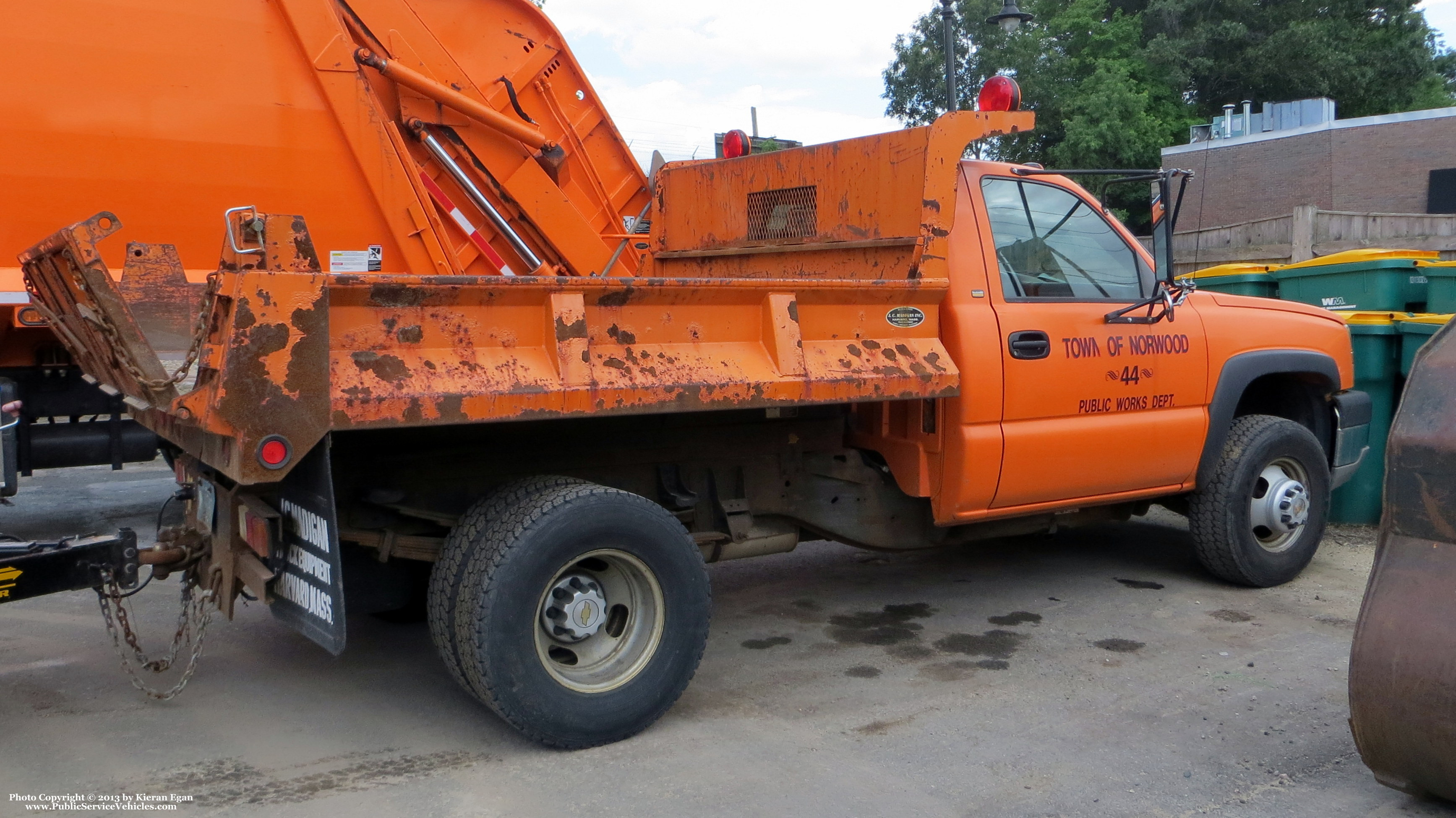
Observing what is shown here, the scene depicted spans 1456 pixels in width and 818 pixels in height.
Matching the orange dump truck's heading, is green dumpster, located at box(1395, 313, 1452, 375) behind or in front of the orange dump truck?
in front

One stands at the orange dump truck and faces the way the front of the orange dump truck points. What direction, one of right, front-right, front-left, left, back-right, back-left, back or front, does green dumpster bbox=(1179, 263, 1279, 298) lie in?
front

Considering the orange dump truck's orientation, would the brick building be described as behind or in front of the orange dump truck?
in front

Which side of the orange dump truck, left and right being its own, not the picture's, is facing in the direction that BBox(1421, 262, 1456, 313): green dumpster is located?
front

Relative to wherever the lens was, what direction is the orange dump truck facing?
facing away from the viewer and to the right of the viewer

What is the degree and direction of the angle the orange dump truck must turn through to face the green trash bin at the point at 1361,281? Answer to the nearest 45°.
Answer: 0° — it already faces it
